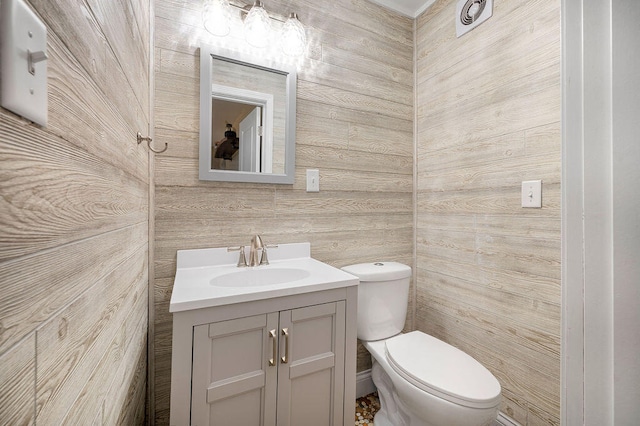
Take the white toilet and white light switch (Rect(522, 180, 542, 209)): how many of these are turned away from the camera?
0

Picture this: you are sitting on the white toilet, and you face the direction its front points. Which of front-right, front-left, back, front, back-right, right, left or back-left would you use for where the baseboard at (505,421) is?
left

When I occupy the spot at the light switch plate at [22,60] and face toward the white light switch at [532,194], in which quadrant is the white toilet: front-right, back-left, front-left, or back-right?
front-left

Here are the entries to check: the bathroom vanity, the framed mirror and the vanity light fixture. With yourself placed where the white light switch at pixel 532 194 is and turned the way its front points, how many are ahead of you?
3

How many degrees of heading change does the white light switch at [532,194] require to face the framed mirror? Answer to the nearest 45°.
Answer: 0° — it already faces it

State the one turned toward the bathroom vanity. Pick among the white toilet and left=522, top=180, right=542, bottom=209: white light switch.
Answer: the white light switch

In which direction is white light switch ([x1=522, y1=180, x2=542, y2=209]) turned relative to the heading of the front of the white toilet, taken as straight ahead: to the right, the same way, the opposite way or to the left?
to the right

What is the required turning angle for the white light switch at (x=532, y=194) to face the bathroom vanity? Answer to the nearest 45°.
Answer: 0° — it already faces it

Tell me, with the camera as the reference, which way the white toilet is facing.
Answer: facing the viewer and to the right of the viewer
